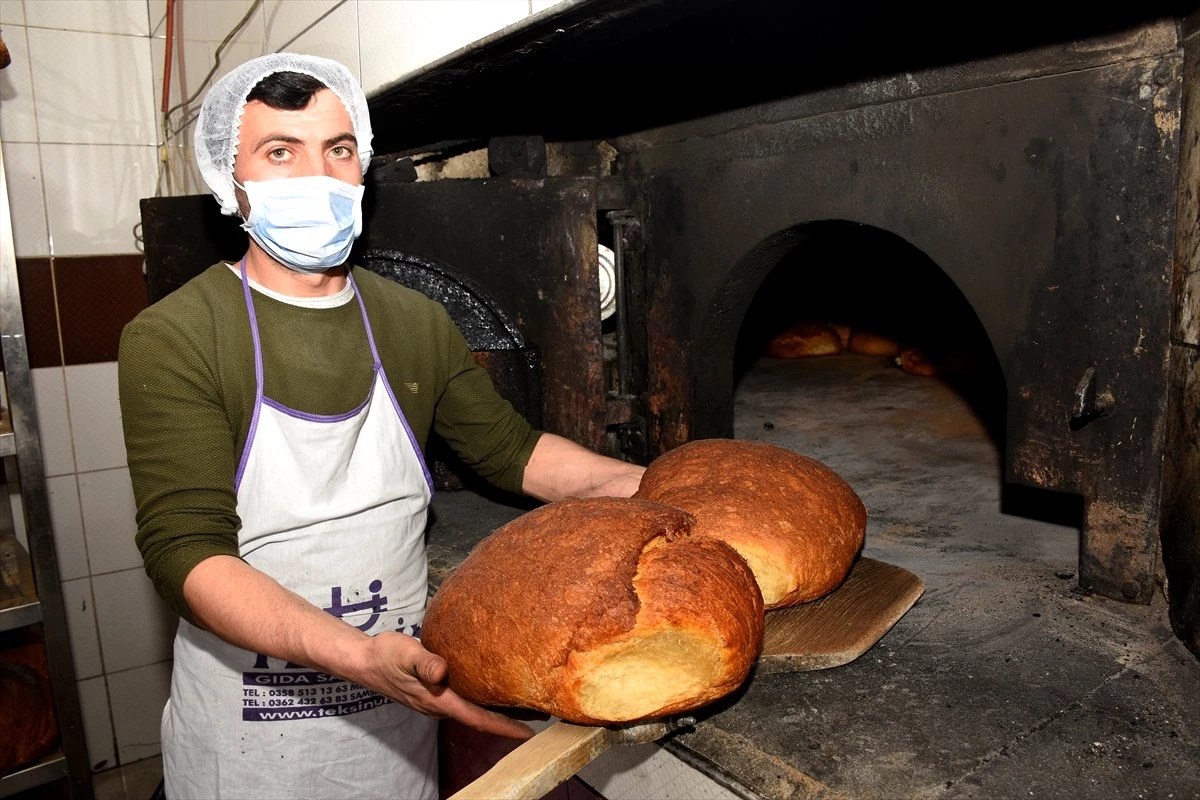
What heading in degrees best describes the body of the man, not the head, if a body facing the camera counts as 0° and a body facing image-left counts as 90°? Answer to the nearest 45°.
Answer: approximately 315°

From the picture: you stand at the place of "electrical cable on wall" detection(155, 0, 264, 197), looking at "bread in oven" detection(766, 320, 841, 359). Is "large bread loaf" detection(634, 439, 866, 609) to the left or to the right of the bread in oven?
right

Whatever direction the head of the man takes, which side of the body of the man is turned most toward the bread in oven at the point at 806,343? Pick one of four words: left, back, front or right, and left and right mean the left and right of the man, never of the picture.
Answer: left

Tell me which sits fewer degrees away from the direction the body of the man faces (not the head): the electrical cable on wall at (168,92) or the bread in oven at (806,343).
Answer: the bread in oven

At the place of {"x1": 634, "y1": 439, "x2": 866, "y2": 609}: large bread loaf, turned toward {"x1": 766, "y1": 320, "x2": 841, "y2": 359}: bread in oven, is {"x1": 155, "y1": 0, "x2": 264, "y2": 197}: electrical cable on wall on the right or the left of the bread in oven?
left
